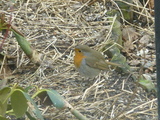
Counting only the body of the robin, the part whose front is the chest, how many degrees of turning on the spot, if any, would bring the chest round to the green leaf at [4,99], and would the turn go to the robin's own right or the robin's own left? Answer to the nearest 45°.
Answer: approximately 90° to the robin's own left

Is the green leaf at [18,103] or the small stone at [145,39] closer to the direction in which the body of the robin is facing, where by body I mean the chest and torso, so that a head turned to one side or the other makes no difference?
the green leaf

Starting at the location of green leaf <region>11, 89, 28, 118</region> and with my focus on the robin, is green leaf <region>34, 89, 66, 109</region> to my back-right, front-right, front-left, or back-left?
front-right

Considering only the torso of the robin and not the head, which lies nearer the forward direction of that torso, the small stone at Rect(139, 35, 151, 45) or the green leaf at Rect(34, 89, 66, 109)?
the green leaf

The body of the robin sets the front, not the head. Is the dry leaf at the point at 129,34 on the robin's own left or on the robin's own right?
on the robin's own right

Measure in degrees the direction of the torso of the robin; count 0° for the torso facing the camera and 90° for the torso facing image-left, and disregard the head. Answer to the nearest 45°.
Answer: approximately 90°

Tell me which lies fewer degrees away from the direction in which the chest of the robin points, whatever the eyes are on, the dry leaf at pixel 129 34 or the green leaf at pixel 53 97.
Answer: the green leaf

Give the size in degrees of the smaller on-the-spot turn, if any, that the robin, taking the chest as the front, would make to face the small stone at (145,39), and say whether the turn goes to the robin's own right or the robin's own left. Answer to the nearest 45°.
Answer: approximately 135° to the robin's own right
